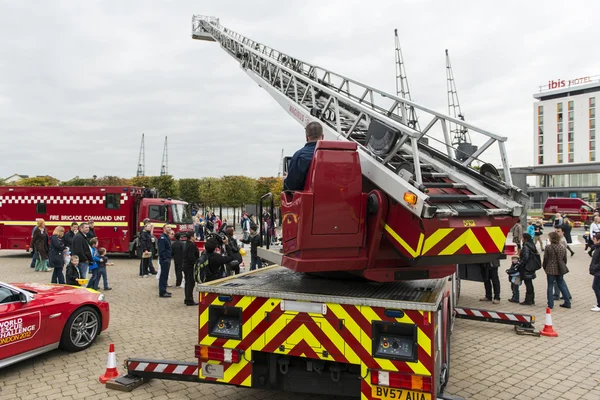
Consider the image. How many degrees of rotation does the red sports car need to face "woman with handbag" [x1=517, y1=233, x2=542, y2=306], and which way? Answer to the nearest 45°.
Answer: approximately 45° to its right

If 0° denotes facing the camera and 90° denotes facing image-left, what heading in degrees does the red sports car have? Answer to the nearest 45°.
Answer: approximately 225°

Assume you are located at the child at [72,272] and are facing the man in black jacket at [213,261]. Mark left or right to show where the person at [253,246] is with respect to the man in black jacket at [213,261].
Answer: left

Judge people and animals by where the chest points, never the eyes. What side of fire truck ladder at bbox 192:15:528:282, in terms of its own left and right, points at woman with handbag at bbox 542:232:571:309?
right

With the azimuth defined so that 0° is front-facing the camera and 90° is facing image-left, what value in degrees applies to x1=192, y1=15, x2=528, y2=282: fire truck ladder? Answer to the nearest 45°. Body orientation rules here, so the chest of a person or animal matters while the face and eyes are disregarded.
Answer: approximately 135°
